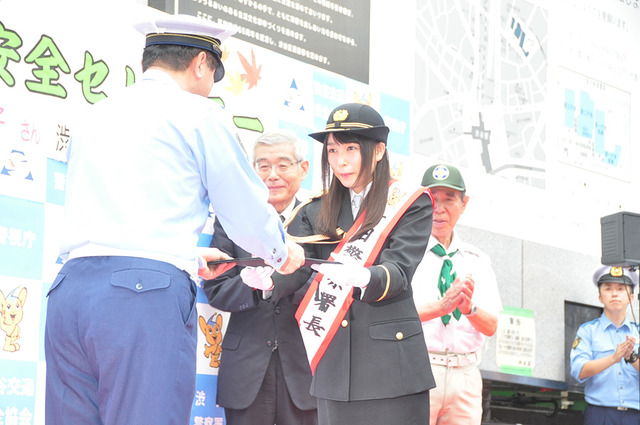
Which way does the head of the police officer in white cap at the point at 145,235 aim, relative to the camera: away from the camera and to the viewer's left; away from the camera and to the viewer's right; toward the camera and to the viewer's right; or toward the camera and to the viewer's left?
away from the camera and to the viewer's right

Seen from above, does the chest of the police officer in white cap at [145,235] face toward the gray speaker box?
yes

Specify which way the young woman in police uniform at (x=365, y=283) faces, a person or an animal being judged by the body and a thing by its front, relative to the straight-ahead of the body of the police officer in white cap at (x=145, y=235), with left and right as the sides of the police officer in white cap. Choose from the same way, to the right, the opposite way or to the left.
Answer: the opposite way

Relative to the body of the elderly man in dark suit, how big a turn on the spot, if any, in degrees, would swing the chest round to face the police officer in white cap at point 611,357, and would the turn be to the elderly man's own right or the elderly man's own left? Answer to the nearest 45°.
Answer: approximately 135° to the elderly man's own left

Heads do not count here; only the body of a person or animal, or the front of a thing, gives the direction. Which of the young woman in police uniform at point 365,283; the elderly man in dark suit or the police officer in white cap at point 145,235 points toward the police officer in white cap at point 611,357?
the police officer in white cap at point 145,235

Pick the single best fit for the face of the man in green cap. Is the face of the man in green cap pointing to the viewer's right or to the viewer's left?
to the viewer's left

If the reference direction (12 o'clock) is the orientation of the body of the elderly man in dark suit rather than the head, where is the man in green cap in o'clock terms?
The man in green cap is roughly at 8 o'clock from the elderly man in dark suit.

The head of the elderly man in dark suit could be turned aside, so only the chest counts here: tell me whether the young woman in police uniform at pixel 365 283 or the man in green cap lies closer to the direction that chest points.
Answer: the young woman in police uniform

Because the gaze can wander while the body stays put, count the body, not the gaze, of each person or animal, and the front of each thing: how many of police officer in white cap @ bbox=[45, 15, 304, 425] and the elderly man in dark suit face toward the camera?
1

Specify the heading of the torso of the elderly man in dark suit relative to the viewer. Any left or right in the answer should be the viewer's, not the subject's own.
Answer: facing the viewer

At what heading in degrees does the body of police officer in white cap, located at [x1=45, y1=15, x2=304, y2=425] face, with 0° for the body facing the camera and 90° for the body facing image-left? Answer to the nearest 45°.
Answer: approximately 225°

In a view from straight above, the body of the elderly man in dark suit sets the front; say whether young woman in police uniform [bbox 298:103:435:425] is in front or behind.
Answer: in front

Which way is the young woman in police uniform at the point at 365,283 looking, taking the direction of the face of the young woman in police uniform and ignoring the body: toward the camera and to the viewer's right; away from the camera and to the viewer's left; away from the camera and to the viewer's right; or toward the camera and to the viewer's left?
toward the camera and to the viewer's left

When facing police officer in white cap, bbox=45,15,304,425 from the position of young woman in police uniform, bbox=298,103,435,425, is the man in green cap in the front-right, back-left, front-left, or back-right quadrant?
back-right

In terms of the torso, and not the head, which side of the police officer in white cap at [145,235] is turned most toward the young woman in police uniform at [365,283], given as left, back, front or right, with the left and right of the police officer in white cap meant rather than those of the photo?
front
